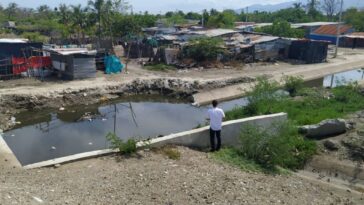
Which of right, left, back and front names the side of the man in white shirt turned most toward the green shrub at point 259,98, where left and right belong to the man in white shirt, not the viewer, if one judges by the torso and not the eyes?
front

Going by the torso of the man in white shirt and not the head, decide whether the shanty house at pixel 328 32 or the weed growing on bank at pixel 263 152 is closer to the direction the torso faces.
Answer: the shanty house

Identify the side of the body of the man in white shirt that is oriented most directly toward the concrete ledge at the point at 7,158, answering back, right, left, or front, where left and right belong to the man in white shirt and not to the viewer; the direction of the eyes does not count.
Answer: left

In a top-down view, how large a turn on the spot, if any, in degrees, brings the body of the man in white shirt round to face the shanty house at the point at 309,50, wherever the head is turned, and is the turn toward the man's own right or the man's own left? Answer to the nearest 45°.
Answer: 0° — they already face it

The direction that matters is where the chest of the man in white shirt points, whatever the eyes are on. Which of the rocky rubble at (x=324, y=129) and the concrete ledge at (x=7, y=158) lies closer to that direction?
the rocky rubble

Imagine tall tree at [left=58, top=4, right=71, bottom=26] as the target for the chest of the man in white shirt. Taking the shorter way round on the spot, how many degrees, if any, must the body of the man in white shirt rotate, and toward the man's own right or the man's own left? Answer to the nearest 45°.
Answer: approximately 45° to the man's own left

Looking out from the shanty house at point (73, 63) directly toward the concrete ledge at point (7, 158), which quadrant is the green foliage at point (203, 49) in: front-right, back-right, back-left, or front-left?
back-left

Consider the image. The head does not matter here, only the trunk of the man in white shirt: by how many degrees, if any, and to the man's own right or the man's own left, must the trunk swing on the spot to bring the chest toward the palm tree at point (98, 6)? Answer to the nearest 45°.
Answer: approximately 45° to the man's own left

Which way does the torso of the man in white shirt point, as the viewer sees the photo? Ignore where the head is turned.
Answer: away from the camera

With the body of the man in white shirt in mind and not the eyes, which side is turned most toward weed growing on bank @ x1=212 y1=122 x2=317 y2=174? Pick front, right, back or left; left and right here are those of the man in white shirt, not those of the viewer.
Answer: right

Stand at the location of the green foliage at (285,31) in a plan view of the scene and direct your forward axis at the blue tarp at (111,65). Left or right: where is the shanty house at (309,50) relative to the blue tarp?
left

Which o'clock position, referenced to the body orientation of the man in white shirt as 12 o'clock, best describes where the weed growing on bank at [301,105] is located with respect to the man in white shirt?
The weed growing on bank is roughly at 1 o'clock from the man in white shirt.

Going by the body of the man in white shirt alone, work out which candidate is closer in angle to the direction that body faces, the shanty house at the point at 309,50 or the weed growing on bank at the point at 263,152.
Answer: the shanty house

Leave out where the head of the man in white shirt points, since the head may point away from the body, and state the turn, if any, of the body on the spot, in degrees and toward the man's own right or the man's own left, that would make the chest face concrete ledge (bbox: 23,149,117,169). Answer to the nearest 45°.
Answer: approximately 135° to the man's own left

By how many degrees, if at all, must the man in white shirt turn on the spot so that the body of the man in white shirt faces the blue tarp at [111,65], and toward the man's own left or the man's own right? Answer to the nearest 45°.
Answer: approximately 45° to the man's own left

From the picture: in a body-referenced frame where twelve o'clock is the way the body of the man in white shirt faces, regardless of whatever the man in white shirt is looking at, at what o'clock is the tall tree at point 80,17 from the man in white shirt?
The tall tree is roughly at 11 o'clock from the man in white shirt.

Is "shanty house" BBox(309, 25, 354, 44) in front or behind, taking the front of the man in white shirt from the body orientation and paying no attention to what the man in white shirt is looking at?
in front
